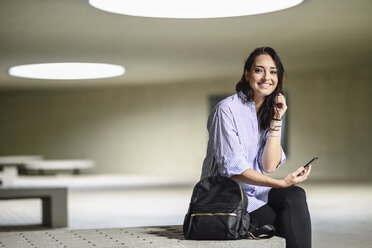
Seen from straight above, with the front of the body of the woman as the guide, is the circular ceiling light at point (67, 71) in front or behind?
behind

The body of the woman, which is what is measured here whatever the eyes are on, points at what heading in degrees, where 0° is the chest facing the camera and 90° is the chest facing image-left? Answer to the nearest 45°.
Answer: approximately 315°
